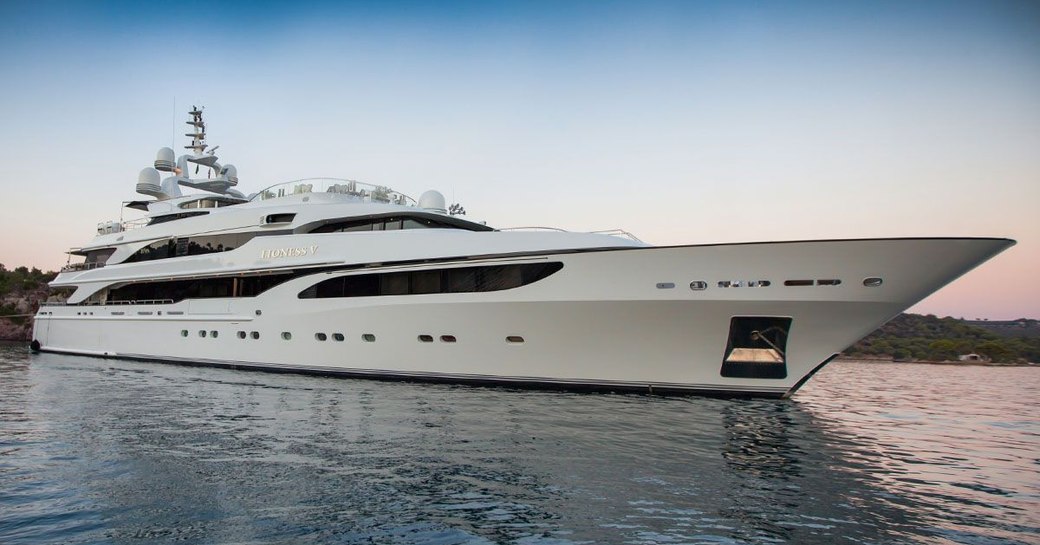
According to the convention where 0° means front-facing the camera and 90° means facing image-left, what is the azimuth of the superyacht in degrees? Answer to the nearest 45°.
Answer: approximately 315°
